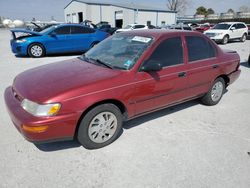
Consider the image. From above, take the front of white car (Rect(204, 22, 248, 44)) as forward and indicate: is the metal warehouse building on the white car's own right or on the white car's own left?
on the white car's own right

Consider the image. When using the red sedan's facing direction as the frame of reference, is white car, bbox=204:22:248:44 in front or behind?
behind

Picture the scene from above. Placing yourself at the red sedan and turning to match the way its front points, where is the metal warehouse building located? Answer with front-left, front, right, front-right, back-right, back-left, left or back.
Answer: back-right

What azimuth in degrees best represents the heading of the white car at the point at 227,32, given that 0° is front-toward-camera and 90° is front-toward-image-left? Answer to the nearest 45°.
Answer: approximately 45°

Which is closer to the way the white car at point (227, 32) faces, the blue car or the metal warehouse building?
the blue car

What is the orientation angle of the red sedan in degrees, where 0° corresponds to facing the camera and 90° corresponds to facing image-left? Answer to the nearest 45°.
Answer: approximately 45°

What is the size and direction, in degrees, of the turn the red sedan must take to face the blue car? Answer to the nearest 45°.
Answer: approximately 135° to its right

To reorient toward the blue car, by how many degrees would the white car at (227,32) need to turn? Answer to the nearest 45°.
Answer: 0° — it already faces it
